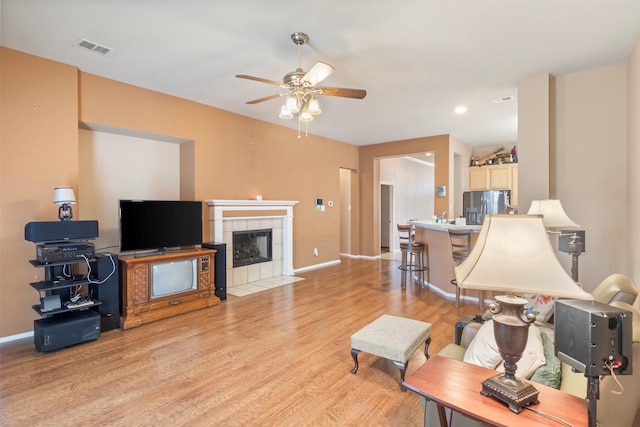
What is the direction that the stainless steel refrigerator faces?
toward the camera

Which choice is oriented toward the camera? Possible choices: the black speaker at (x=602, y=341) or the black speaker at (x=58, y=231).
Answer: the black speaker at (x=58, y=231)

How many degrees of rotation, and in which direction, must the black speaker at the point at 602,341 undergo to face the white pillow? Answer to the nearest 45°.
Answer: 0° — it already faces it

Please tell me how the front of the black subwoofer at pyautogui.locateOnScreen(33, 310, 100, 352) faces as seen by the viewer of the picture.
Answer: facing the viewer and to the right of the viewer

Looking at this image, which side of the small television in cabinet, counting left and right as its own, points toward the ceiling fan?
front

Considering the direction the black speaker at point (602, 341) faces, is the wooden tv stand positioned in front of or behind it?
in front

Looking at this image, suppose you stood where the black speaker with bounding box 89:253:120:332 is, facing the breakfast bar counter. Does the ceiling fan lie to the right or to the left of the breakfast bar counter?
right

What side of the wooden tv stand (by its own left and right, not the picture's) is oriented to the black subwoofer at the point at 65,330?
right

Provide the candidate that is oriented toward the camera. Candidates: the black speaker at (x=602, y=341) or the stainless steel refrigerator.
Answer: the stainless steel refrigerator

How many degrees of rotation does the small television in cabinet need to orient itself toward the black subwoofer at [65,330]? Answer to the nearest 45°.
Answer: approximately 90° to its right

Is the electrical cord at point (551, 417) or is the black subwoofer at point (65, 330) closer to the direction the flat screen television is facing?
the electrical cord

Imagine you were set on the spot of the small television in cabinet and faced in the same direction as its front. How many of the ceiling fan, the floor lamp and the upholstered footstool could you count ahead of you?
3

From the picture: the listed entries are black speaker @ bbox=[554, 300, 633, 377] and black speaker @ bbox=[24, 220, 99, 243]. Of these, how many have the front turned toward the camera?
1

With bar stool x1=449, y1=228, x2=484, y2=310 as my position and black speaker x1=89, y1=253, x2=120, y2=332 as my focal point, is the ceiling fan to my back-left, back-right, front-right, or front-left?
front-left

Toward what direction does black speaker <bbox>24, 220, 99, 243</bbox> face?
toward the camera

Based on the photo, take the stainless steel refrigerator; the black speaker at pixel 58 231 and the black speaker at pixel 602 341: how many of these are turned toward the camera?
2

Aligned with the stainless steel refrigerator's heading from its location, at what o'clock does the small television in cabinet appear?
The small television in cabinet is roughly at 1 o'clock from the stainless steel refrigerator.

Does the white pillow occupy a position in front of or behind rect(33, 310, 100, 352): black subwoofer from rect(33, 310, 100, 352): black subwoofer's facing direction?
in front

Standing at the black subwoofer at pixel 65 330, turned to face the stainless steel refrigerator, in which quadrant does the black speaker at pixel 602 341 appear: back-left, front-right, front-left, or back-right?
front-right
